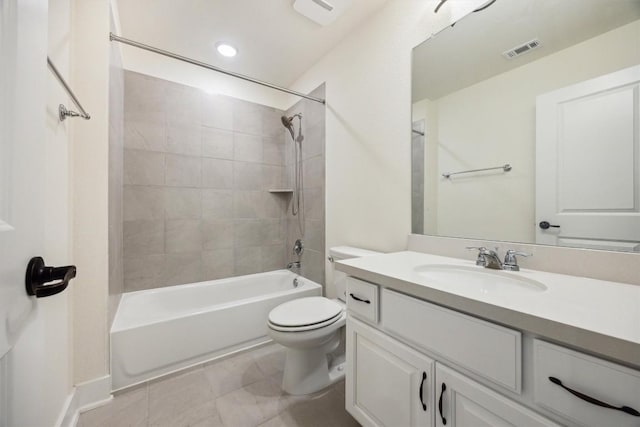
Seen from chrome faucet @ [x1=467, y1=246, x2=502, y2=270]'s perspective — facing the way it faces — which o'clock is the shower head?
The shower head is roughly at 2 o'clock from the chrome faucet.

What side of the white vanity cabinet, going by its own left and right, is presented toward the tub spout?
right

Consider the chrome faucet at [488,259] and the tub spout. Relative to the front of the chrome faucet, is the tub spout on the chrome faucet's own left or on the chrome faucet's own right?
on the chrome faucet's own right

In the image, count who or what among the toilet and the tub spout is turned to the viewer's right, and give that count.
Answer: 0

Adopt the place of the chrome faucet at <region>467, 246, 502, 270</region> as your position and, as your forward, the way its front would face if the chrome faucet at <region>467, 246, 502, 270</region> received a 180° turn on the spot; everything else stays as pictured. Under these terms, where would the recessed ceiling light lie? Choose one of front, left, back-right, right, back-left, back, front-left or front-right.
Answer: back-left

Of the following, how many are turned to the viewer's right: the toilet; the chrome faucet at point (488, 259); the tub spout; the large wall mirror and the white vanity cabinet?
0

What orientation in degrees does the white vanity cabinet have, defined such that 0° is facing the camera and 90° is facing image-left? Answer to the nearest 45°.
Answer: approximately 45°

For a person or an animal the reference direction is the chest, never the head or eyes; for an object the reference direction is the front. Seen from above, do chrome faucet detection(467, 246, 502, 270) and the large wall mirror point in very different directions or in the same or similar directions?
same or similar directions

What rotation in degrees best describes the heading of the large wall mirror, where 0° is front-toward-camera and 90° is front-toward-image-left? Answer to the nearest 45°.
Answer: approximately 45°

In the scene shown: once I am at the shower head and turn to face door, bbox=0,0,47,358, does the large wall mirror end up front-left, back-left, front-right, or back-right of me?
front-left

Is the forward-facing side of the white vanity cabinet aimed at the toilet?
no

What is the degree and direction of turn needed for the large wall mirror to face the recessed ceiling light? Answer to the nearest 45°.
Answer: approximately 45° to its right

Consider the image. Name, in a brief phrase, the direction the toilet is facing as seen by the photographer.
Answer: facing the viewer and to the left of the viewer

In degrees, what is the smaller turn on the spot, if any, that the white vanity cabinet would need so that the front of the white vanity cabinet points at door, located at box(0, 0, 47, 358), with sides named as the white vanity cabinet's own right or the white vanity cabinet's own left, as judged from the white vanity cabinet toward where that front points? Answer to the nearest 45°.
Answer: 0° — it already faces it

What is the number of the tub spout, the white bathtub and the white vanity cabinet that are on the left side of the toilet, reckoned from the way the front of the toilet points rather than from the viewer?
1

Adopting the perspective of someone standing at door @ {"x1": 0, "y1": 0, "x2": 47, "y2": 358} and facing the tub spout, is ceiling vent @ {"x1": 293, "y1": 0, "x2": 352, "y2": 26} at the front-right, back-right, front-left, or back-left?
front-right

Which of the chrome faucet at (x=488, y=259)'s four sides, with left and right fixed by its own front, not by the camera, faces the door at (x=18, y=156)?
front
